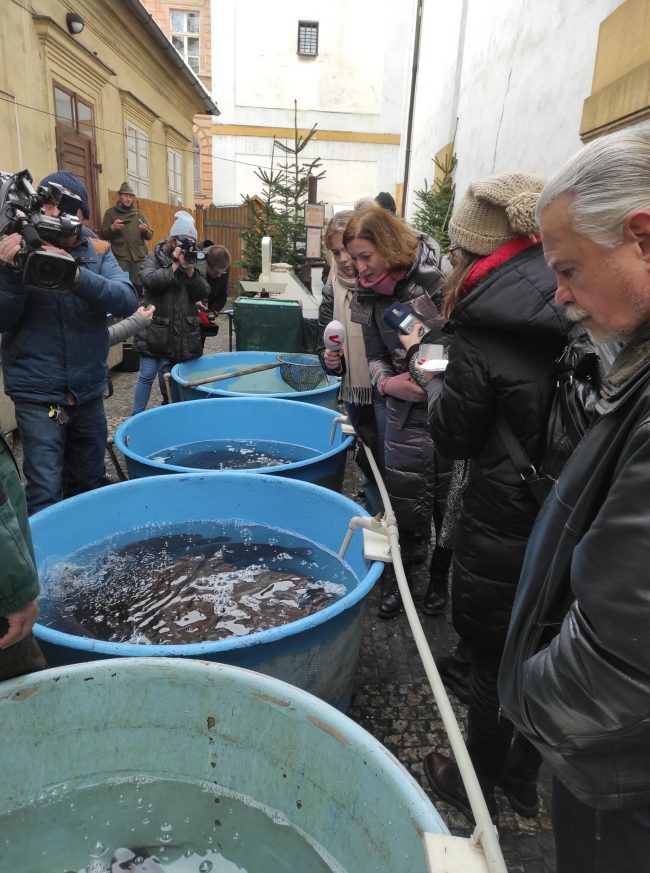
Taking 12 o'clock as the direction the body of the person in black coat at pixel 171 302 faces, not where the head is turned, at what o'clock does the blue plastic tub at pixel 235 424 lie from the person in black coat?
The blue plastic tub is roughly at 1 o'clock from the person in black coat.

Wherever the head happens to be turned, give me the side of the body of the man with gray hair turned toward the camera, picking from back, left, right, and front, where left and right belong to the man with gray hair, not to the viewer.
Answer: left

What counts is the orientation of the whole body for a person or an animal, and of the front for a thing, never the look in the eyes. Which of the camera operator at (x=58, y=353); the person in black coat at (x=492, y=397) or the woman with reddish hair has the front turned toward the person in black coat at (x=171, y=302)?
the person in black coat at (x=492, y=397)

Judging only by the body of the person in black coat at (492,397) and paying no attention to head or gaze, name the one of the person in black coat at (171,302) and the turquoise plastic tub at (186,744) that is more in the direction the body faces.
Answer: the person in black coat

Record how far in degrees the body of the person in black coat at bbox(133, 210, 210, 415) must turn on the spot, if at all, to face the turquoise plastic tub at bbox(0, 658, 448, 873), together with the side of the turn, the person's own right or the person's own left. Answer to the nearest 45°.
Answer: approximately 45° to the person's own right

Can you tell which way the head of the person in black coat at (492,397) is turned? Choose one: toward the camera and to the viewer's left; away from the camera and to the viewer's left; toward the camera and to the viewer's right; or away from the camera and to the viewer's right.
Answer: away from the camera and to the viewer's left

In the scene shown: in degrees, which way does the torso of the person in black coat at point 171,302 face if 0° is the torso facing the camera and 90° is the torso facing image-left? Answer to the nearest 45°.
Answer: approximately 315°

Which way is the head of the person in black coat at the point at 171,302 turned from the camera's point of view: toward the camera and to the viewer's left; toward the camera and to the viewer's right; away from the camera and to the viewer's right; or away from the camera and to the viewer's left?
toward the camera and to the viewer's right
